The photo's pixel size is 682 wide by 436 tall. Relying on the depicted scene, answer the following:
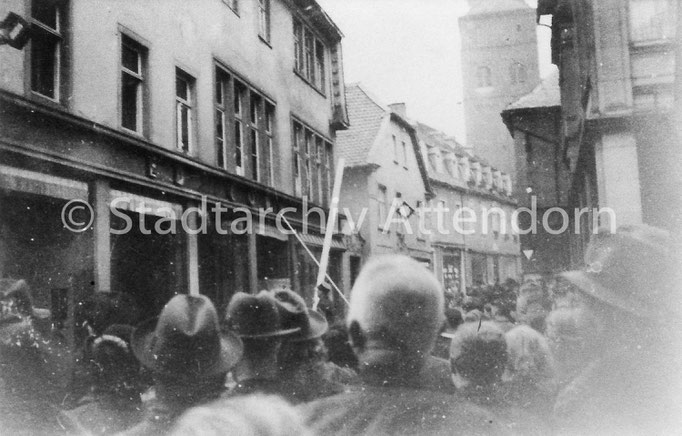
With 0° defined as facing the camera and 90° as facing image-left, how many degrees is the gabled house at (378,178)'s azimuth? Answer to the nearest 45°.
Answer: approximately 315°
